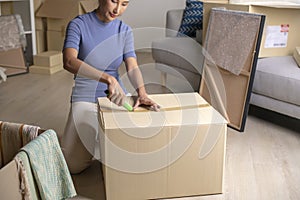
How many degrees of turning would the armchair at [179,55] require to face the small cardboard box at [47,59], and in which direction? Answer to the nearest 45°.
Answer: approximately 90° to its right

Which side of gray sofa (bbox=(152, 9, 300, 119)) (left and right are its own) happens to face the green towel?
front

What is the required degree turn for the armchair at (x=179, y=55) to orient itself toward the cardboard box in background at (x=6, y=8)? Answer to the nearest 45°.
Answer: approximately 90° to its right

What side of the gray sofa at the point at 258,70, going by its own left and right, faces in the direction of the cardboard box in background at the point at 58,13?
right

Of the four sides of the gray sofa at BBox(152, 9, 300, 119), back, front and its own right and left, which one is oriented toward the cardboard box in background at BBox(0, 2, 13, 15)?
right

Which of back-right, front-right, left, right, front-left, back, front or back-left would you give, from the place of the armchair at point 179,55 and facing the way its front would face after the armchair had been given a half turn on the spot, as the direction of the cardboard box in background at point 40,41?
left

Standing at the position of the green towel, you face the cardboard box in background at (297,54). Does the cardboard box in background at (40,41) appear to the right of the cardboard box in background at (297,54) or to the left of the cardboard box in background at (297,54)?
left

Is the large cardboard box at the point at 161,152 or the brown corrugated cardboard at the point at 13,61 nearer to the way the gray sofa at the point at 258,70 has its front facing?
the large cardboard box

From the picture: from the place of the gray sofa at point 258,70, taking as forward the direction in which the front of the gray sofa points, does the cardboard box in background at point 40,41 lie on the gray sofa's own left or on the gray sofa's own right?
on the gray sofa's own right

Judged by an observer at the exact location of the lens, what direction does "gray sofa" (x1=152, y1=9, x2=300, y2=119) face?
facing the viewer and to the left of the viewer
